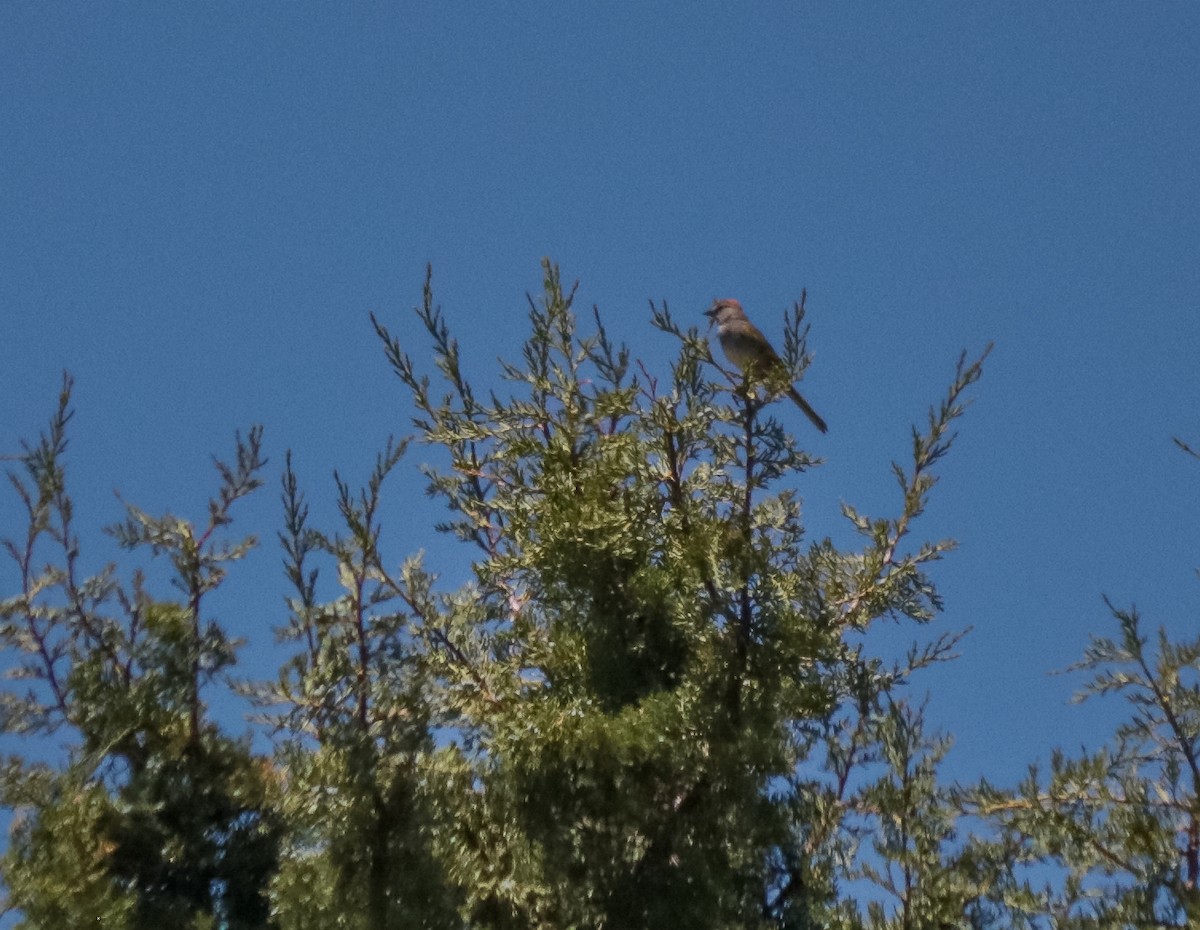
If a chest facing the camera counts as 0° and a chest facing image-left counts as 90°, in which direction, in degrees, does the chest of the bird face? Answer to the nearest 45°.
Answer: approximately 90°
